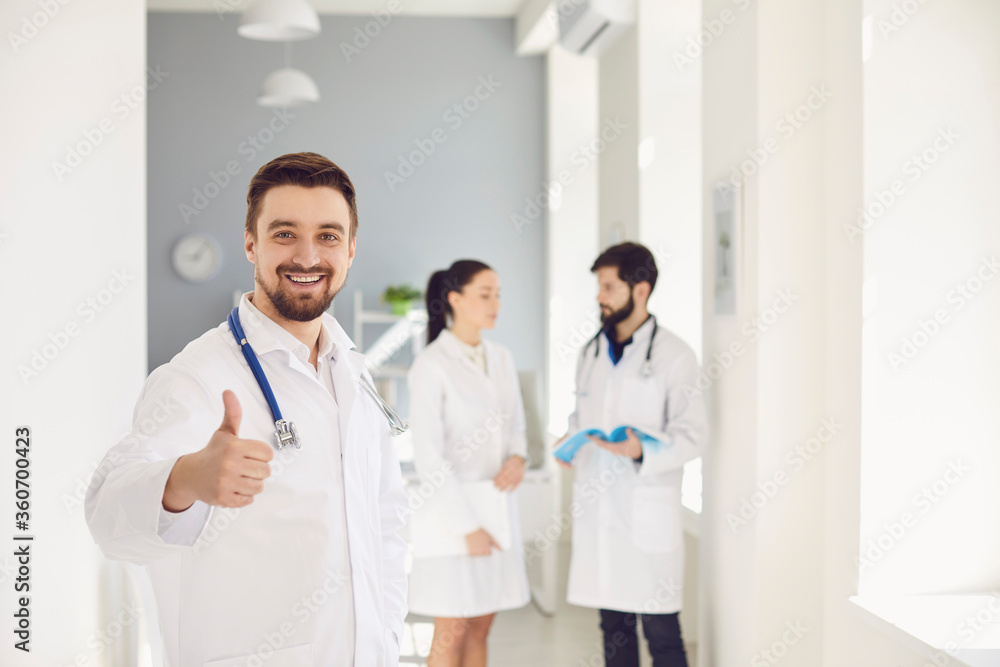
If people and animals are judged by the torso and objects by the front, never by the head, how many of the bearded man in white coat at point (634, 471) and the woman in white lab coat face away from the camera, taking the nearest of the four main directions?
0

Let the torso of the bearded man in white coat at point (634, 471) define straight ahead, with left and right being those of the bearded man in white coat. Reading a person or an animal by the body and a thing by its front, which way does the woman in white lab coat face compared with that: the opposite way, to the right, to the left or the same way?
to the left

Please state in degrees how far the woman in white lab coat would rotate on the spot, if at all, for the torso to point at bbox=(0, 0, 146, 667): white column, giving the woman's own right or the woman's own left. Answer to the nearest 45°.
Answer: approximately 90° to the woman's own right

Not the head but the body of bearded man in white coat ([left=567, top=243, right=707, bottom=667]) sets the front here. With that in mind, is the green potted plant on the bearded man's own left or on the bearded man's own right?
on the bearded man's own right

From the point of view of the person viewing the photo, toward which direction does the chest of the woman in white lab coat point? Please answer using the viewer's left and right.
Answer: facing the viewer and to the right of the viewer

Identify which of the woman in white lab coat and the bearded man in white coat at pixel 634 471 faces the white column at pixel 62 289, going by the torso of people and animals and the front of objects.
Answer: the bearded man in white coat

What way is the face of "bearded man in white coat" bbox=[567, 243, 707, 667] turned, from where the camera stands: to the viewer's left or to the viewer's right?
to the viewer's left

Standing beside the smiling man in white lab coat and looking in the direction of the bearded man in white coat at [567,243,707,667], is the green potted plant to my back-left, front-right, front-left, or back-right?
front-left

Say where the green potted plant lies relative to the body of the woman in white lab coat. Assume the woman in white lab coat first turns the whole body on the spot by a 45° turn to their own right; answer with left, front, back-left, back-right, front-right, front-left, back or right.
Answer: back

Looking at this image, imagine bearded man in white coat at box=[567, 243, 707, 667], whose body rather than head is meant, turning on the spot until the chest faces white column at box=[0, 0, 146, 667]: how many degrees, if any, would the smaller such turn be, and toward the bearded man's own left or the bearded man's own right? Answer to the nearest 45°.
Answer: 0° — they already face it

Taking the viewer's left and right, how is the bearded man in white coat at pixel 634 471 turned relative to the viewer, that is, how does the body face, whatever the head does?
facing the viewer and to the left of the viewer

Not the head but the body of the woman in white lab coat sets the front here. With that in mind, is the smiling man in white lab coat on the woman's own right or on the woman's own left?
on the woman's own right
